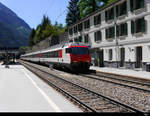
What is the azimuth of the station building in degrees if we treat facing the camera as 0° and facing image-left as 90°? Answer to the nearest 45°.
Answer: approximately 45°
